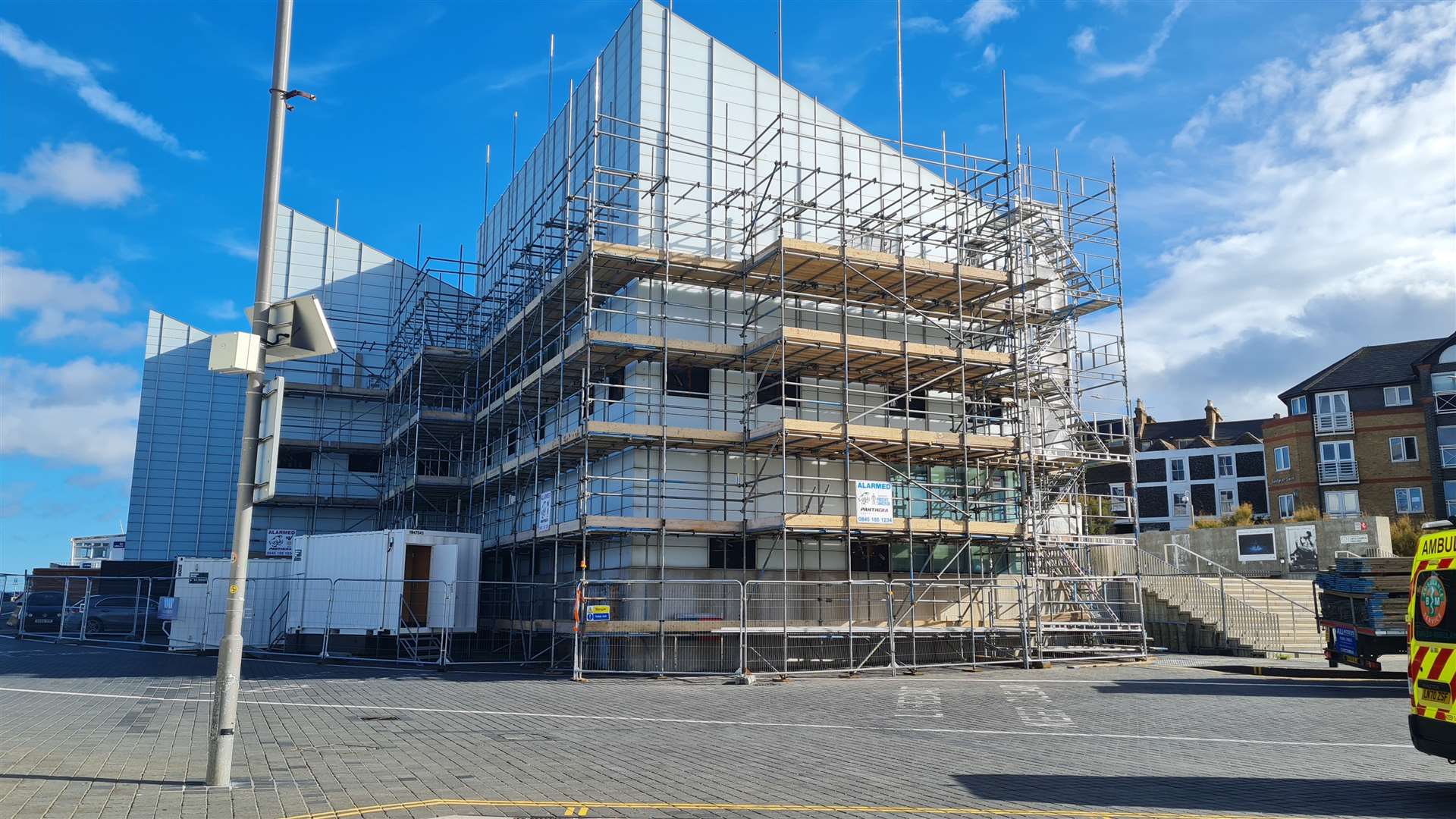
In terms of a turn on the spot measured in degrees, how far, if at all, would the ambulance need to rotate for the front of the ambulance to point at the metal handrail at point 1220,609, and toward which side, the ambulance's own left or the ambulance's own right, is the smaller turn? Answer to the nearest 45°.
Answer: approximately 45° to the ambulance's own left

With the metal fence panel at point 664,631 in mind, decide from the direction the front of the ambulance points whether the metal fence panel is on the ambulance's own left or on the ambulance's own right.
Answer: on the ambulance's own left

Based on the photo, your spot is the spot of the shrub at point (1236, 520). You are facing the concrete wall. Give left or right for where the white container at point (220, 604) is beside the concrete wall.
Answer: right

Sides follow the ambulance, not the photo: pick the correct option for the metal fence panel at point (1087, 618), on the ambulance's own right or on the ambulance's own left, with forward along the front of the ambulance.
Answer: on the ambulance's own left

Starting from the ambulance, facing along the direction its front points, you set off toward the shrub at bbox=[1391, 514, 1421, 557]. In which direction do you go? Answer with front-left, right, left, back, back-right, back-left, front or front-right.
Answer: front-left

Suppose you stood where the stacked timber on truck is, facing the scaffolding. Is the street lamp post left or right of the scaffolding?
left

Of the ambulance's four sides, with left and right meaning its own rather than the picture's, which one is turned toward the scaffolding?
left

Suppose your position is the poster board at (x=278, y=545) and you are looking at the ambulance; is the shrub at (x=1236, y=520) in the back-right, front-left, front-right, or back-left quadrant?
front-left

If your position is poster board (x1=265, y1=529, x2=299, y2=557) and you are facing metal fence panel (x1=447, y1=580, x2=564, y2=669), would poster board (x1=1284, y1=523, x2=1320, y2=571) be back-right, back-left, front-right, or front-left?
front-left

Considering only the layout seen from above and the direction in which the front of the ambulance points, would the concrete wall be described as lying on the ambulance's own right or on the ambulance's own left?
on the ambulance's own left

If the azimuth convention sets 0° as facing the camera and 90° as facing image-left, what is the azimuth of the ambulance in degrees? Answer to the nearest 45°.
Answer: approximately 225°

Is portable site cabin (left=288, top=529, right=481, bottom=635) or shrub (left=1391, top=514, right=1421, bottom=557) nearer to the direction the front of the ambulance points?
the shrub

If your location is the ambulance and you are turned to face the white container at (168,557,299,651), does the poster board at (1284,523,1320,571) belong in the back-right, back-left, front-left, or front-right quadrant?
front-right
